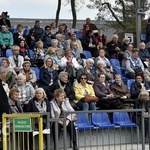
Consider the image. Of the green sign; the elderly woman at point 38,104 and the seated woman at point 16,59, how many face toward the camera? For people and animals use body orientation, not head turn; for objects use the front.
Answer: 3

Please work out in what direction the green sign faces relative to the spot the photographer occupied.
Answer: facing the viewer

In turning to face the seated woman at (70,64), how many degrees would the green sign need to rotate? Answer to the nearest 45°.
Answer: approximately 180°

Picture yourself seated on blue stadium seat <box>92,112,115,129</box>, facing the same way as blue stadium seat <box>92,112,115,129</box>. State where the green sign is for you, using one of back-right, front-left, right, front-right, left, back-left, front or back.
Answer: right

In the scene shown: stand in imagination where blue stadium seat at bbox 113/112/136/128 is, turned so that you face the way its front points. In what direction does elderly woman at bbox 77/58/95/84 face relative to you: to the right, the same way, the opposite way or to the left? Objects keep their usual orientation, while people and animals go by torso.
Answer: the same way

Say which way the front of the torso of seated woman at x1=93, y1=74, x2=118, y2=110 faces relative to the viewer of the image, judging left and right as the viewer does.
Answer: facing the viewer and to the right of the viewer

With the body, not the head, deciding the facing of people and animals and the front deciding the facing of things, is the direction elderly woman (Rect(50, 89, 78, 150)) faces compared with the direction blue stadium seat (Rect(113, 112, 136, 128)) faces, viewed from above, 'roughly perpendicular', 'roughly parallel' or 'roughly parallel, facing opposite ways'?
roughly parallel

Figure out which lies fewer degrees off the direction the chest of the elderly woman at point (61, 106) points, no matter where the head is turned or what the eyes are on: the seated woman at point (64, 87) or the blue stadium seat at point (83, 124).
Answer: the blue stadium seat

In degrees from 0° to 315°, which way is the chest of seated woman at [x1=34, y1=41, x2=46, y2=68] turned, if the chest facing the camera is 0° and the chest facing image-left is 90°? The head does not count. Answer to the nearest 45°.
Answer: approximately 315°

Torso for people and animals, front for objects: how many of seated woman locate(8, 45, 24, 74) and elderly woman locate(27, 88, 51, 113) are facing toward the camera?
2

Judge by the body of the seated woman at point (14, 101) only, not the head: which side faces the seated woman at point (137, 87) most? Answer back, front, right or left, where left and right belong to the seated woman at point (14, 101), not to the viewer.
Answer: left

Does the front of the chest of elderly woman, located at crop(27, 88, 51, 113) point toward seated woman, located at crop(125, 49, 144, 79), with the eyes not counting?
no

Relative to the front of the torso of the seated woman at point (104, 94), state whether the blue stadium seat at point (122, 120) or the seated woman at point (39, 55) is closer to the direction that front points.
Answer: the blue stadium seat
